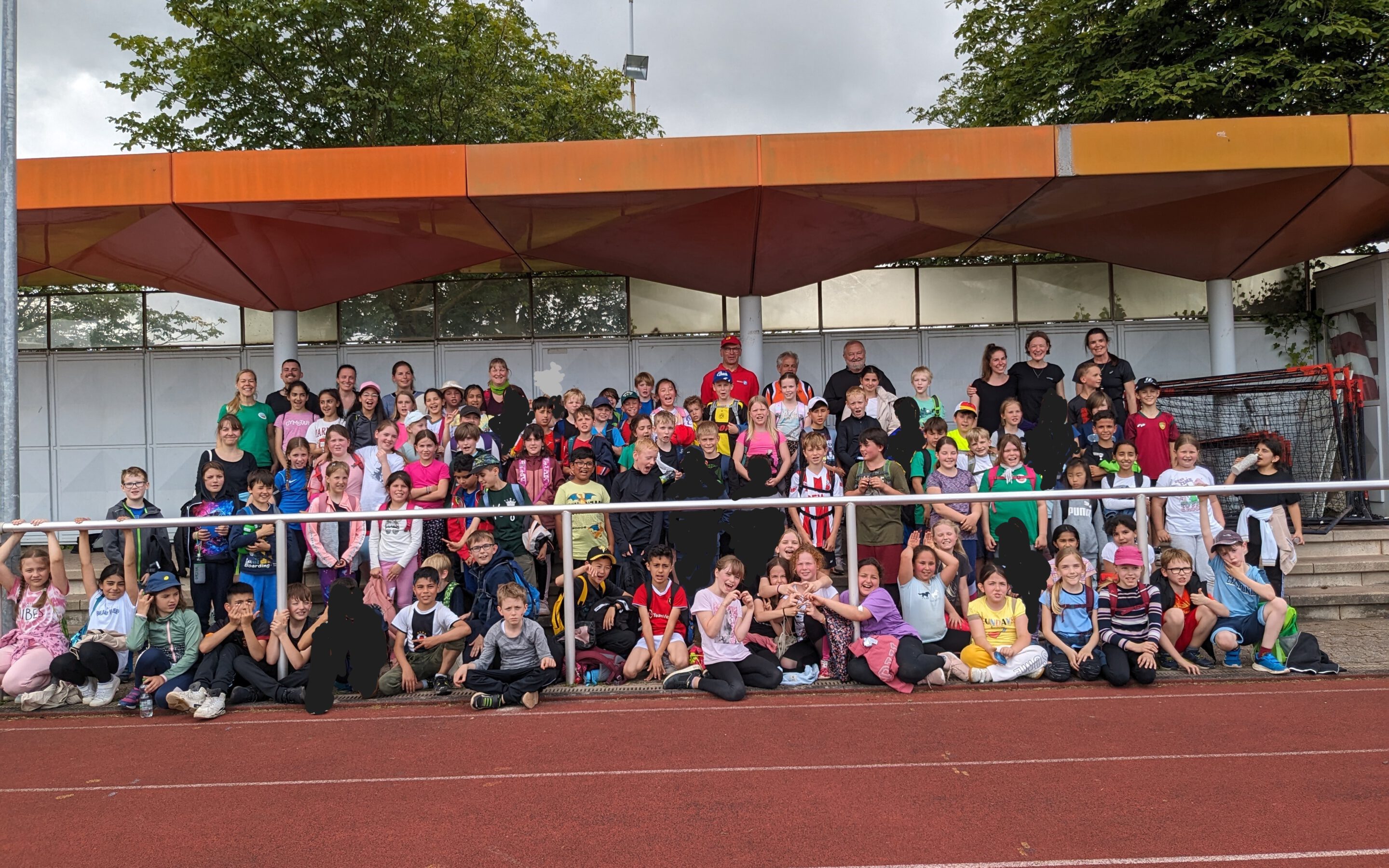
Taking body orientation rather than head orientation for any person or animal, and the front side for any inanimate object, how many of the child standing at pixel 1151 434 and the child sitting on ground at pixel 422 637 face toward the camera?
2

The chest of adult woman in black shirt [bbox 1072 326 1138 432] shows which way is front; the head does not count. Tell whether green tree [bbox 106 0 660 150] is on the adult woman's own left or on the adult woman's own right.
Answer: on the adult woman's own right

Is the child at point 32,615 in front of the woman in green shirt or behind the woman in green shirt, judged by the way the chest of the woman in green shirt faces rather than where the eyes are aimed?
in front

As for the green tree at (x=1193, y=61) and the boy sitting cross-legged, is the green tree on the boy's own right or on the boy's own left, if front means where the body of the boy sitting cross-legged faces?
on the boy's own left

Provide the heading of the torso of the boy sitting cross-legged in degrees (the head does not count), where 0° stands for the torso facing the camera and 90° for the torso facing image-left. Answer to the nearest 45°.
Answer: approximately 0°
